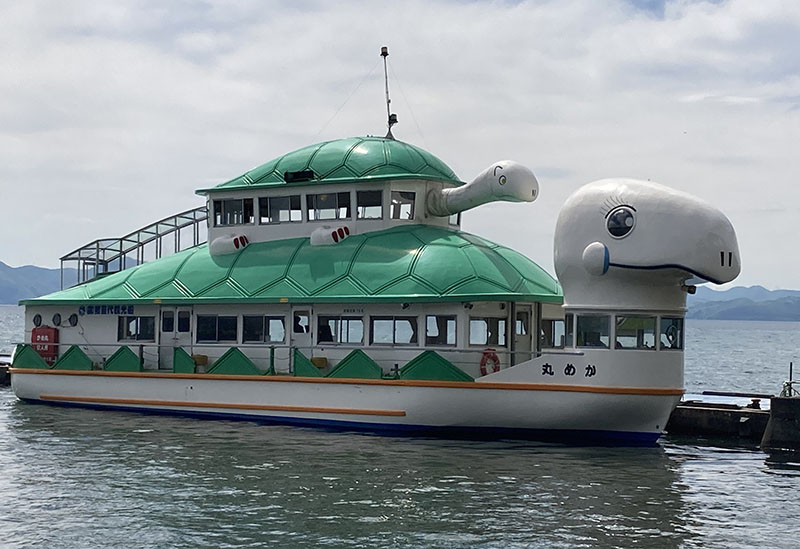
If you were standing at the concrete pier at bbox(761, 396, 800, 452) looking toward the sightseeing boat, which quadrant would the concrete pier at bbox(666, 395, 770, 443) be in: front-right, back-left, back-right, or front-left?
front-right

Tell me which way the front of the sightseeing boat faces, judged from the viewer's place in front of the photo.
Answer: facing the viewer and to the right of the viewer

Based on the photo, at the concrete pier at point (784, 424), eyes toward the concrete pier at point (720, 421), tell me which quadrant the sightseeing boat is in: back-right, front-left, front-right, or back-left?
front-left

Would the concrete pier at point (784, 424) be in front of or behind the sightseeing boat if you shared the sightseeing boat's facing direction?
in front

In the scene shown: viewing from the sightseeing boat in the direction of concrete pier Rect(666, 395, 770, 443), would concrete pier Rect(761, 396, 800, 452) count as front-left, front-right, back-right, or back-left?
front-right

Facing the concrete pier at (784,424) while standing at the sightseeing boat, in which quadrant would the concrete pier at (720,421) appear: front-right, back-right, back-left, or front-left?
front-left

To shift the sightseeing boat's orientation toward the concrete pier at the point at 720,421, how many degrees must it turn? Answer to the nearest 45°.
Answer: approximately 45° to its left
